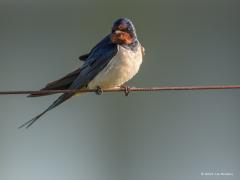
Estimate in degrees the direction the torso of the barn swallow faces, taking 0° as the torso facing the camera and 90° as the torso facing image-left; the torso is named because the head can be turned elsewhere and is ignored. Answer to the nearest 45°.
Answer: approximately 315°
